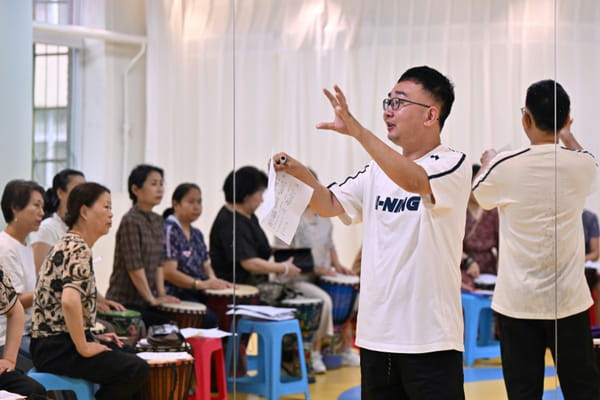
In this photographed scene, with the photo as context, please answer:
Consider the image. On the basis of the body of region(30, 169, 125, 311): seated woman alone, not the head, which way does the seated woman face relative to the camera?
to the viewer's right

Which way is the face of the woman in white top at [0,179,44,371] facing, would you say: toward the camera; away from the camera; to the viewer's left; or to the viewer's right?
to the viewer's right

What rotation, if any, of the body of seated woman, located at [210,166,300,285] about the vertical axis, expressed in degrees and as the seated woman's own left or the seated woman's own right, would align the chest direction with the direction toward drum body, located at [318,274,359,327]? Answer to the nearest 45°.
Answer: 0° — they already face it

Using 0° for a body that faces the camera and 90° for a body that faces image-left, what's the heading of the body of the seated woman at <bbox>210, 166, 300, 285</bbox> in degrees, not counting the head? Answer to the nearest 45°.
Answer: approximately 270°

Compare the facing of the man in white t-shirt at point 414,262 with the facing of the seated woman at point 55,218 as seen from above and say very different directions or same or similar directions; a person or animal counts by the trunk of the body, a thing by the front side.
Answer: very different directions

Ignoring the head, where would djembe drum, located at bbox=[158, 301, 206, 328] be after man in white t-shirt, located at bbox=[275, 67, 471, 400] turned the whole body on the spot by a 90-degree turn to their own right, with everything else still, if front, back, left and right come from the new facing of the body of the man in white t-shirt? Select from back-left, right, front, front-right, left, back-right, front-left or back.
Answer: front

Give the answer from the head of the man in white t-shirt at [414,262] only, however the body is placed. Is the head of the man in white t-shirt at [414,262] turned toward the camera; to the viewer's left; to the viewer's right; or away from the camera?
to the viewer's left
